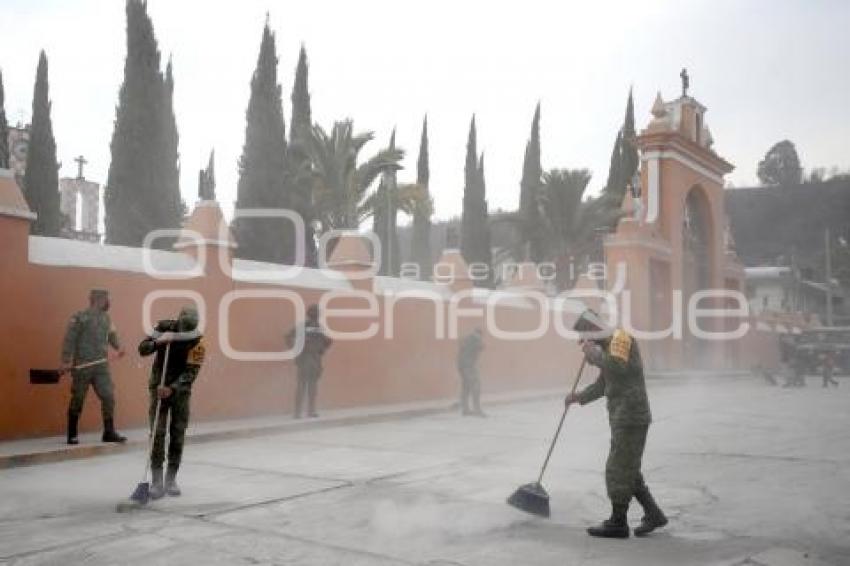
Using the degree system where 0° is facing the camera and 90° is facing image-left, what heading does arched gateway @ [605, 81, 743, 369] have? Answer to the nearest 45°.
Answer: approximately 315°

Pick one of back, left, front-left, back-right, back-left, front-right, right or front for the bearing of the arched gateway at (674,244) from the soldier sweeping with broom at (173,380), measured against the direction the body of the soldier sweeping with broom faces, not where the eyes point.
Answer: back

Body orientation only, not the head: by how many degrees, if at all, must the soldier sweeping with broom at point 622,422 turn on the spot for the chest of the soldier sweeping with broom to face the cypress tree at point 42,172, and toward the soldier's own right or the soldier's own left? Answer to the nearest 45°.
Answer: approximately 45° to the soldier's own right

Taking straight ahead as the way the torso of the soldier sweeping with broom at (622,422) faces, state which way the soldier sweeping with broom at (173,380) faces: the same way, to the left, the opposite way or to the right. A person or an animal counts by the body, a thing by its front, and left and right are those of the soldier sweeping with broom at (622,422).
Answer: to the left

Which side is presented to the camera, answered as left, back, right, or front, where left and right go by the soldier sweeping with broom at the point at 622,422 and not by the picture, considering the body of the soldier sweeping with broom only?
left

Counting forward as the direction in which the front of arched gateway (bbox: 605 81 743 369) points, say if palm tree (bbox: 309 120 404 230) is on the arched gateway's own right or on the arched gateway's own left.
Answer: on the arched gateway's own right

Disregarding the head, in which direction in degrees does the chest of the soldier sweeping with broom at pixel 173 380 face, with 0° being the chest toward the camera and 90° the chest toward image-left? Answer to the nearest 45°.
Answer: approximately 45°

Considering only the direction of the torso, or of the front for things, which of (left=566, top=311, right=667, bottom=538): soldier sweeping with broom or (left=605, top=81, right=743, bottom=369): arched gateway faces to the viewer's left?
the soldier sweeping with broom

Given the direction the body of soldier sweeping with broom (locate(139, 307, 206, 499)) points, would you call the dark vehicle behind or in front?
behind

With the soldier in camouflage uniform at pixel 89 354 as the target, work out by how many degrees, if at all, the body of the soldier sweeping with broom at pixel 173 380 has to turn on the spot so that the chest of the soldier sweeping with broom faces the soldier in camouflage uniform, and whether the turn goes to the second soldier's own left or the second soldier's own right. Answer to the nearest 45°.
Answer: approximately 135° to the second soldier's own right
